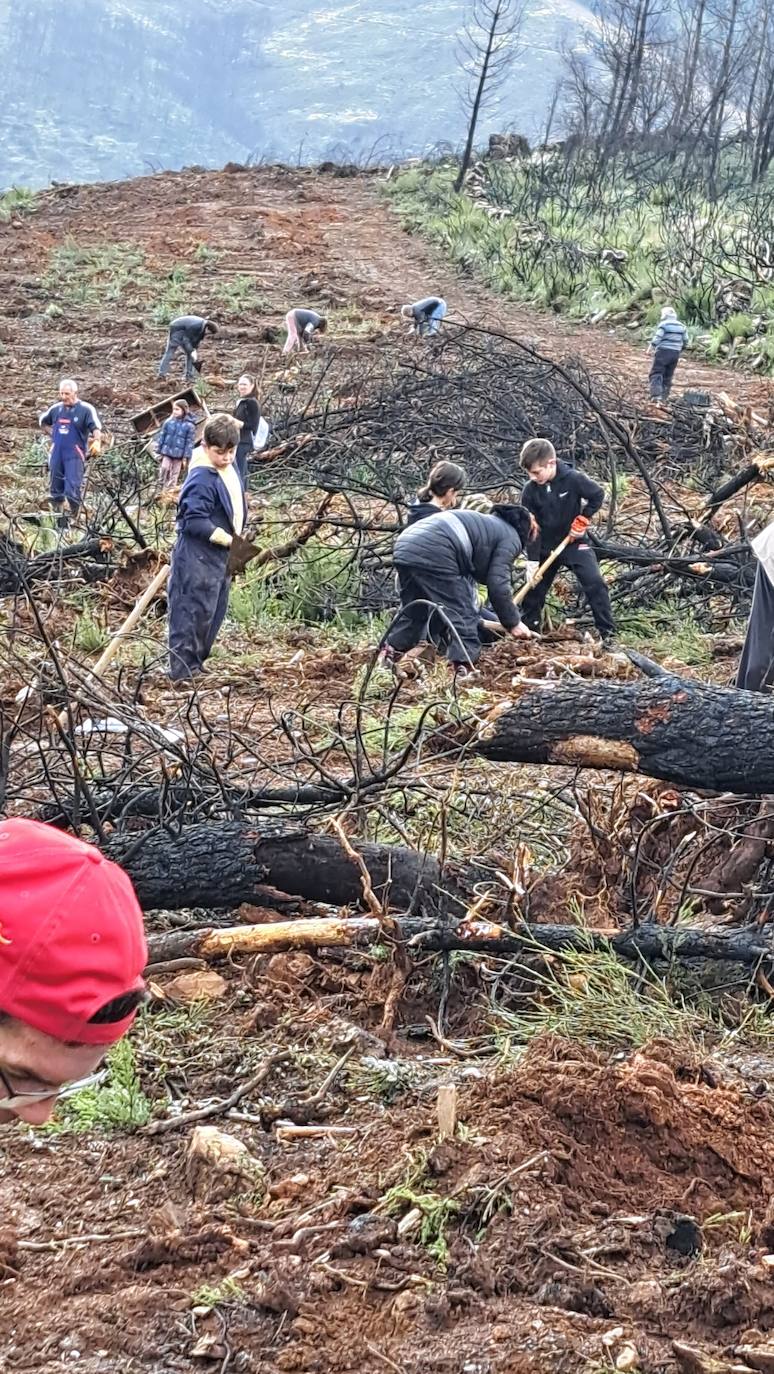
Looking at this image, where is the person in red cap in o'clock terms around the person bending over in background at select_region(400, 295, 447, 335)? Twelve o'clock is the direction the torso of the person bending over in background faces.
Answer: The person in red cap is roughly at 9 o'clock from the person bending over in background.

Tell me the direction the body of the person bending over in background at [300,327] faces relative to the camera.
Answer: to the viewer's right

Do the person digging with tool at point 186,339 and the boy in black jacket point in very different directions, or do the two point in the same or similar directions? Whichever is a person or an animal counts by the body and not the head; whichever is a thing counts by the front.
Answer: very different directions

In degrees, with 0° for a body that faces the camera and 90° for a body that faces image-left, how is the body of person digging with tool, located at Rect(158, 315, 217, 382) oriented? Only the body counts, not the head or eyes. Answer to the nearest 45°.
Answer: approximately 270°

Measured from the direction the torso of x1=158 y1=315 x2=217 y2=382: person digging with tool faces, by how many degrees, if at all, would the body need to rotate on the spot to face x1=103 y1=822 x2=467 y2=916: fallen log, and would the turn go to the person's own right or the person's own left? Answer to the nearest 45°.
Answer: approximately 90° to the person's own right

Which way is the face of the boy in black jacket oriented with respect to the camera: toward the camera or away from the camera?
toward the camera

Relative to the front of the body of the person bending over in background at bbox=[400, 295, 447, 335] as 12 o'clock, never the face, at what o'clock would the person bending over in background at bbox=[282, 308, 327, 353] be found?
the person bending over in background at bbox=[282, 308, 327, 353] is roughly at 12 o'clock from the person bending over in background at bbox=[400, 295, 447, 335].

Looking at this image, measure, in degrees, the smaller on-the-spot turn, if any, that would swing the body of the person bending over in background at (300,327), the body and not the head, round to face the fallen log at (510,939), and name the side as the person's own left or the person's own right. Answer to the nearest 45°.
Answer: approximately 90° to the person's own right

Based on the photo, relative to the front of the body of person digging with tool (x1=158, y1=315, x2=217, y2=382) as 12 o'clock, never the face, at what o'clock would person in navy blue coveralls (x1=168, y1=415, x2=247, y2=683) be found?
The person in navy blue coveralls is roughly at 3 o'clock from the person digging with tool.

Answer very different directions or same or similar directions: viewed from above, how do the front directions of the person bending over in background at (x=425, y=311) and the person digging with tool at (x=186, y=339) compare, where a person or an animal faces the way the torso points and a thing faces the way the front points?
very different directions

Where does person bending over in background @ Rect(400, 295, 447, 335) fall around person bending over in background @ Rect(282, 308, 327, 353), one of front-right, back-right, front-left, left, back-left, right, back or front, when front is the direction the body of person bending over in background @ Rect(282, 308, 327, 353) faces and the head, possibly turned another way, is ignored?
front

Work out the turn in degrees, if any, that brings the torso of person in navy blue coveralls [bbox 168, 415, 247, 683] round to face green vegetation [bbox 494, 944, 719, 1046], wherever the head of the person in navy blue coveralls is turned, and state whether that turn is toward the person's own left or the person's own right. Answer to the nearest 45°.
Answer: approximately 45° to the person's own right

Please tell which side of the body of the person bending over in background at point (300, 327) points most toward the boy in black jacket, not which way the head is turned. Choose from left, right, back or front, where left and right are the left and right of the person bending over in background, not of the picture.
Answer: right
